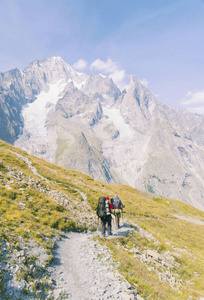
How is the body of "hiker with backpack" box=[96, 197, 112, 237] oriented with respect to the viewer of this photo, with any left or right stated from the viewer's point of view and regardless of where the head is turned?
facing away from the viewer and to the right of the viewer
